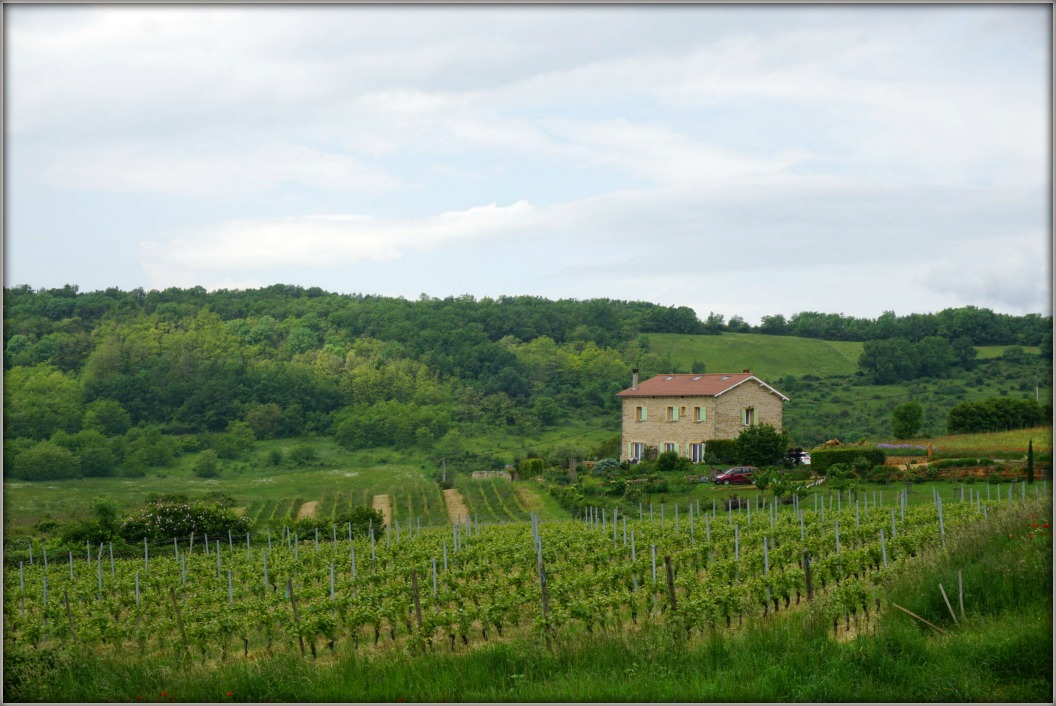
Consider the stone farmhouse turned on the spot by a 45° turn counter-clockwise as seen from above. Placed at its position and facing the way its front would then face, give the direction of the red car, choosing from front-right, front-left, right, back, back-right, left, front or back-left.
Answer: front

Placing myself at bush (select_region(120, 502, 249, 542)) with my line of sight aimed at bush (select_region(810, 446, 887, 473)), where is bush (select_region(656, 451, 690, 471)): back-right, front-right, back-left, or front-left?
front-left

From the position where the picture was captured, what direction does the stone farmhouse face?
facing the viewer and to the left of the viewer

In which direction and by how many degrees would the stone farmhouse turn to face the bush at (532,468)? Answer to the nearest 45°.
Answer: approximately 45° to its right

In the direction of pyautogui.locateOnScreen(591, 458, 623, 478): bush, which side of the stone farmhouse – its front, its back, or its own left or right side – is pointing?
front

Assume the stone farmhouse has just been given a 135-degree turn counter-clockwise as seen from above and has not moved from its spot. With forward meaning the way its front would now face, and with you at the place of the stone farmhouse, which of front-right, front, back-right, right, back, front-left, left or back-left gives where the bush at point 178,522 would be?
back-right

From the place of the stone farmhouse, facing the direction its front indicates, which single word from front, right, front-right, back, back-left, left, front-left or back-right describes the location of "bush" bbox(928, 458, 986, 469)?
left

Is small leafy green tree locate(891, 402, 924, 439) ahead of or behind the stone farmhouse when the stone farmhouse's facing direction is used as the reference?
behind

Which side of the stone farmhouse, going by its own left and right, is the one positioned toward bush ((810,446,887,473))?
left

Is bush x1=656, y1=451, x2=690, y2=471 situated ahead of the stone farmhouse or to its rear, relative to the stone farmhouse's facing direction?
ahead

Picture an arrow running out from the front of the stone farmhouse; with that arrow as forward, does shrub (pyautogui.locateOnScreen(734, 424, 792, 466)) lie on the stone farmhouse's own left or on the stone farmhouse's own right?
on the stone farmhouse's own left
